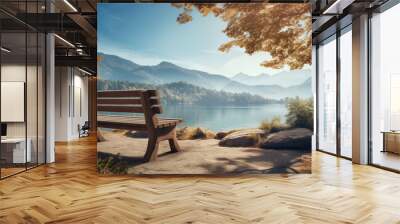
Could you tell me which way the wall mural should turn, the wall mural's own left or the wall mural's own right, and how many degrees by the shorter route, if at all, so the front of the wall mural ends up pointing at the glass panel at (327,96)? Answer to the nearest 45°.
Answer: approximately 135° to the wall mural's own left

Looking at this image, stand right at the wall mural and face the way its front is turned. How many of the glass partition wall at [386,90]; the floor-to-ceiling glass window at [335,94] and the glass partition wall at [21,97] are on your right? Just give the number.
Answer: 1

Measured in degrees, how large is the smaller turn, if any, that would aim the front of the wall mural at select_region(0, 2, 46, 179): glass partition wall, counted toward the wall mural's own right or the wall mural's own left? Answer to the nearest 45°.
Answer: approximately 90° to the wall mural's own right

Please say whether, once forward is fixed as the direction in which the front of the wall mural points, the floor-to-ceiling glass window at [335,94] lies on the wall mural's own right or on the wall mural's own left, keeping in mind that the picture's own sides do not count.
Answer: on the wall mural's own left

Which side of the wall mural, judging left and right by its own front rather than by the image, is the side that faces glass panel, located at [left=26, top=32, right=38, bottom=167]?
right

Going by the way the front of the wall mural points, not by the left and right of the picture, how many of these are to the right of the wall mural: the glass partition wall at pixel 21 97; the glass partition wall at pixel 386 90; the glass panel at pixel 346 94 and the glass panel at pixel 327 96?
1

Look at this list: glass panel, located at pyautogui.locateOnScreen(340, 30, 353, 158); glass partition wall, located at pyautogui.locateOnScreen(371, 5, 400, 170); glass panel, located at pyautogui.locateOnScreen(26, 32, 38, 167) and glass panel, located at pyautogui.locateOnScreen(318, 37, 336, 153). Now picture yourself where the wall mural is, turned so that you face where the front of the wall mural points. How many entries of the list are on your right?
1

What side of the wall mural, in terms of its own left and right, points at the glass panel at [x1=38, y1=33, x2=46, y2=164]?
right

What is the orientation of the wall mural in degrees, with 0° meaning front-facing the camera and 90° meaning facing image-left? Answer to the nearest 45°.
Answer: approximately 0°
